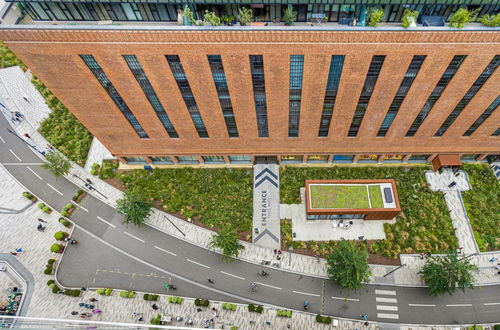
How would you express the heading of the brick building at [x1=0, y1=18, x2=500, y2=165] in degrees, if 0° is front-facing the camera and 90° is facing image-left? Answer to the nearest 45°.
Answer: approximately 0°
